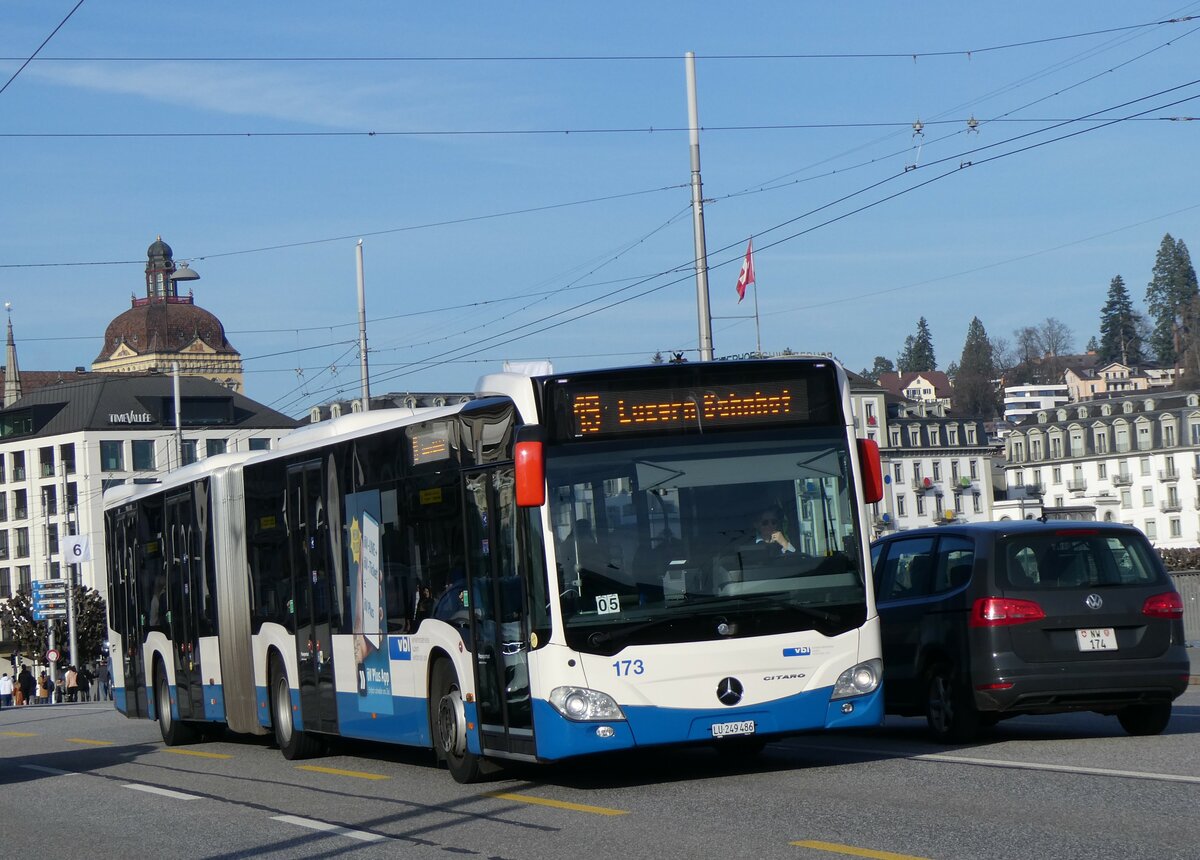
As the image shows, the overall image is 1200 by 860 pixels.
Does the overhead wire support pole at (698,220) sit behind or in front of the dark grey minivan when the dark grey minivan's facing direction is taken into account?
in front

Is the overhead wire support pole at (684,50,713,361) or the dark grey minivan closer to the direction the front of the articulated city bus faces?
the dark grey minivan

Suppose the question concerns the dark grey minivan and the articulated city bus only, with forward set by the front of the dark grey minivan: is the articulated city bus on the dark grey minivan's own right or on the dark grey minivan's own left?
on the dark grey minivan's own left

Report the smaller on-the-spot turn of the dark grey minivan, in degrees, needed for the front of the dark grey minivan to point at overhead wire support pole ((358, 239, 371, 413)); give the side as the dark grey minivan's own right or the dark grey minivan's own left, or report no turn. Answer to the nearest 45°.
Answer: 0° — it already faces it

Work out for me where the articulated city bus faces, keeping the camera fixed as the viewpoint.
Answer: facing the viewer and to the right of the viewer

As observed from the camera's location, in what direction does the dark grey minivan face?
facing away from the viewer and to the left of the viewer

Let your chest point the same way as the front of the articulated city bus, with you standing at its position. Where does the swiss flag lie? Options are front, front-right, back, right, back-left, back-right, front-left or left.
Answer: back-left

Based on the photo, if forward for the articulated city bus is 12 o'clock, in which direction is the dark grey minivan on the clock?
The dark grey minivan is roughly at 10 o'clock from the articulated city bus.

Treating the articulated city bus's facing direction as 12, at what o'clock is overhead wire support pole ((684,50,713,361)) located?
The overhead wire support pole is roughly at 8 o'clock from the articulated city bus.

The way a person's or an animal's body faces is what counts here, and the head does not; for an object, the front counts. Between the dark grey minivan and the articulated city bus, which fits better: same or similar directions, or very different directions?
very different directions
